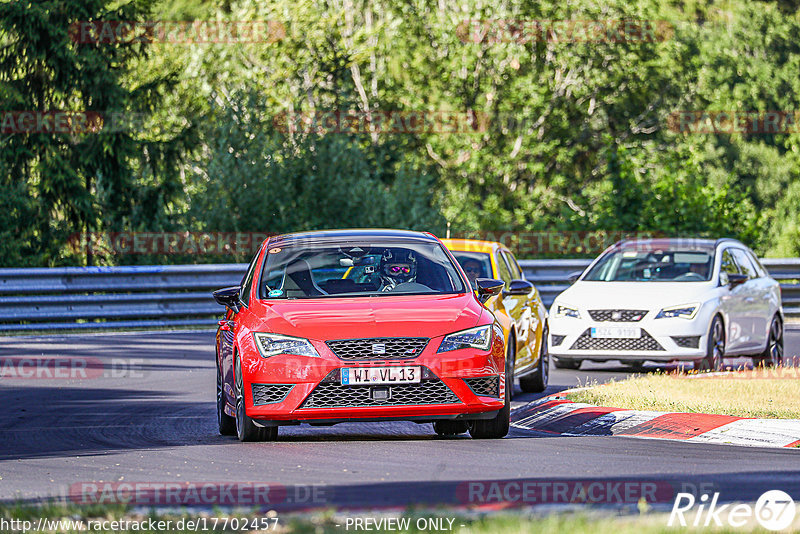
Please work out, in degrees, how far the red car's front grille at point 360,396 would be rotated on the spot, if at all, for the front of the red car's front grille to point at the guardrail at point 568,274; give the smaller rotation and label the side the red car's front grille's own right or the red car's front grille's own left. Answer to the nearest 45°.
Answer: approximately 180°

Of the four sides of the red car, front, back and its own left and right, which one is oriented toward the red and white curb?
left

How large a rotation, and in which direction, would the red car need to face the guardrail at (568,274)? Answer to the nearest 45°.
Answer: approximately 180°

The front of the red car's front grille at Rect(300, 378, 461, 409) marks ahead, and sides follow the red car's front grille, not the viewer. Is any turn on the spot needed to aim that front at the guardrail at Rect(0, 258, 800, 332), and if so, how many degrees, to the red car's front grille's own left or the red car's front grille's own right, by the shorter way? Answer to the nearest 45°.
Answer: approximately 180°

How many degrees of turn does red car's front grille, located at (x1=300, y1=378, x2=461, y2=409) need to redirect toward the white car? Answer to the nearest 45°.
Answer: approximately 135° to its left

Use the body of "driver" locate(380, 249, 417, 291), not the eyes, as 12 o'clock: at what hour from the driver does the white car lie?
The white car is roughly at 7 o'clock from the driver.

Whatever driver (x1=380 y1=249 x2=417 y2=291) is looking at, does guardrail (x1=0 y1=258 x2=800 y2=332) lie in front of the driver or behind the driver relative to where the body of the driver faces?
behind

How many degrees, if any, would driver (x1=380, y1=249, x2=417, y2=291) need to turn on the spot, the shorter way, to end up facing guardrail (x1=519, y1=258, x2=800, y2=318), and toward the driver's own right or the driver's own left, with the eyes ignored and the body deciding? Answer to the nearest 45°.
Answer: approximately 180°

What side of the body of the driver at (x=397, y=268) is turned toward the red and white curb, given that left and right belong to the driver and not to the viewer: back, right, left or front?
left

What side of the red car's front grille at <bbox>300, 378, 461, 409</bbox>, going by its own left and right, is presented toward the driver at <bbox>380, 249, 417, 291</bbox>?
back

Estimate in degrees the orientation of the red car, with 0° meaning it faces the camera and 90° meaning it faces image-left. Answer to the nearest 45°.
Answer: approximately 0°
